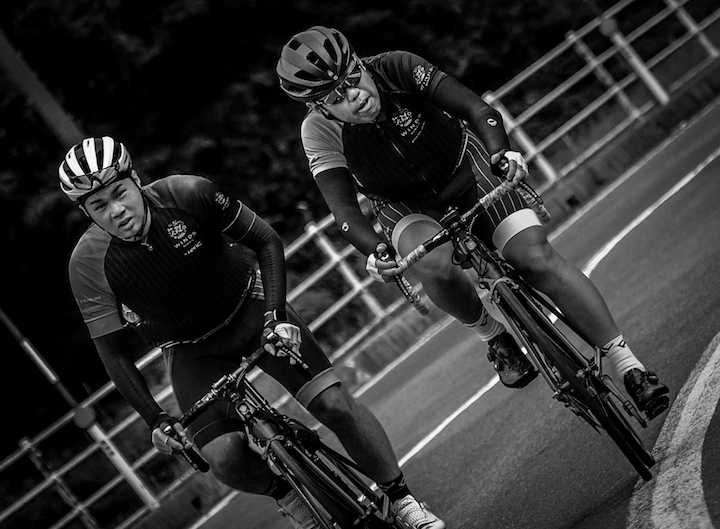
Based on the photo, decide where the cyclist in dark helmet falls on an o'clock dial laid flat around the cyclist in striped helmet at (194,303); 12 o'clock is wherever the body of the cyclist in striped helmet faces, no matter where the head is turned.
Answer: The cyclist in dark helmet is roughly at 9 o'clock from the cyclist in striped helmet.

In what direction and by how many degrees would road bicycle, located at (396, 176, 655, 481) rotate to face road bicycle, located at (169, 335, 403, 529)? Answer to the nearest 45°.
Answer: approximately 90° to its right

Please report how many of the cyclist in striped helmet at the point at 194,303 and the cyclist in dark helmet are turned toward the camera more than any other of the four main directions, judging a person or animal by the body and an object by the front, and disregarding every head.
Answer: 2

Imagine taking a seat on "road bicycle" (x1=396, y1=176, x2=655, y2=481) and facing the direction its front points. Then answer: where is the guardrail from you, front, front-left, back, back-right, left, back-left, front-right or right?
back

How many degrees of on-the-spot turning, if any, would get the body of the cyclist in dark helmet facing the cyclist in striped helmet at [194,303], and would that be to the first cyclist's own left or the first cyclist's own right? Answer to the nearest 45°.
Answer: approximately 90° to the first cyclist's own right

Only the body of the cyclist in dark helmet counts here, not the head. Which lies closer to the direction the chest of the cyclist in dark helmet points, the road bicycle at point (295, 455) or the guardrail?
the road bicycle

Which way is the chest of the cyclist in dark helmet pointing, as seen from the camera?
toward the camera

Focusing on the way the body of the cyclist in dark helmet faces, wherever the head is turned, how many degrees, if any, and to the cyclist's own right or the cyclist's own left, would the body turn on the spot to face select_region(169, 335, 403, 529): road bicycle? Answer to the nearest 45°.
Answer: approximately 45° to the cyclist's own right

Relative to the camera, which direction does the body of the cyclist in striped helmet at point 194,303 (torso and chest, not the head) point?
toward the camera

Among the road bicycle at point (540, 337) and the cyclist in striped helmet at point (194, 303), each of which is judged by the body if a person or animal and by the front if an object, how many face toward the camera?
2
